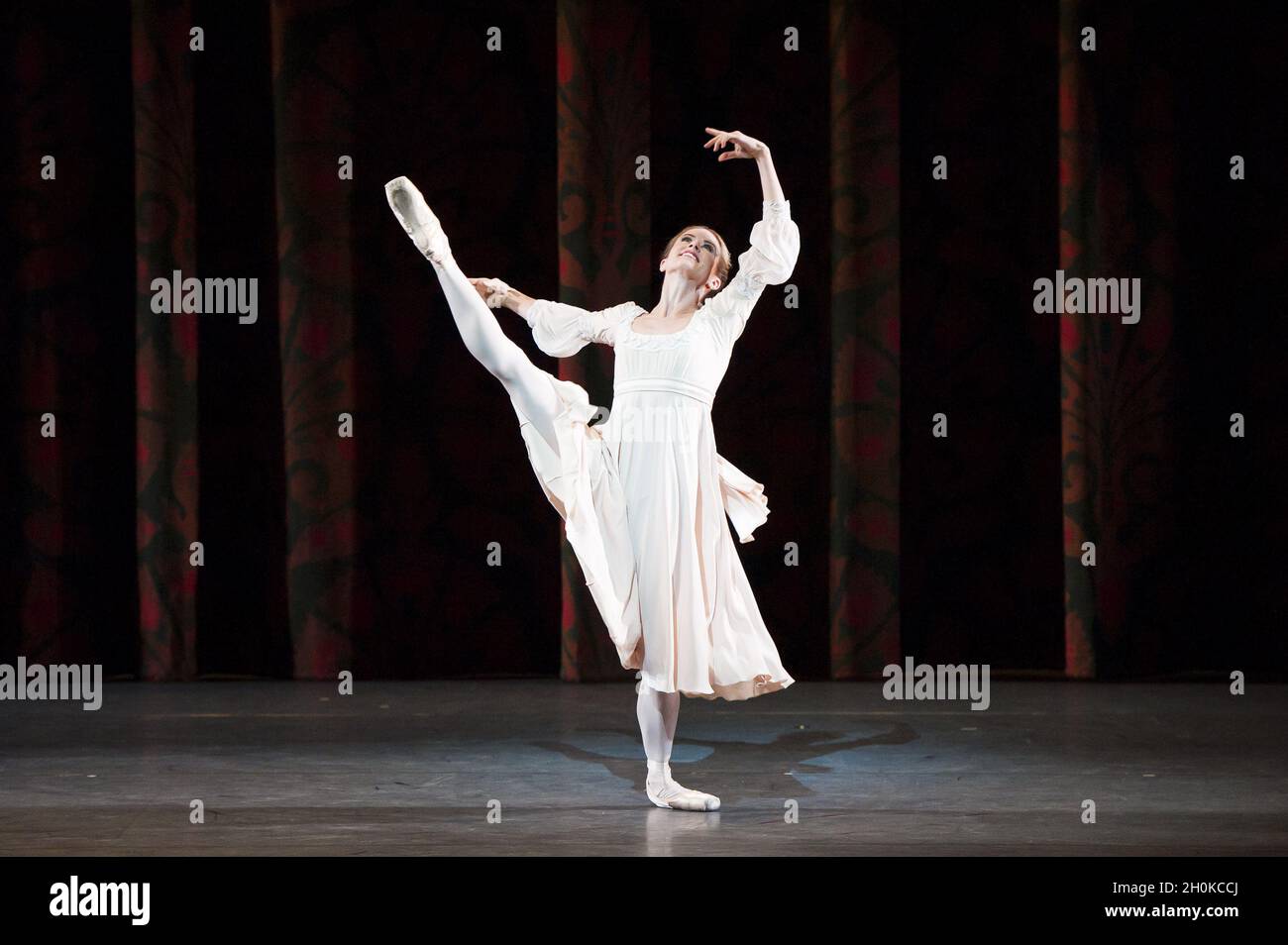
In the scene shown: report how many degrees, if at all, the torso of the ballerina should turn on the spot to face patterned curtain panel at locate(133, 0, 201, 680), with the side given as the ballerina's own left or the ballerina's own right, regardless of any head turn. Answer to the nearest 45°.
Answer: approximately 135° to the ballerina's own right

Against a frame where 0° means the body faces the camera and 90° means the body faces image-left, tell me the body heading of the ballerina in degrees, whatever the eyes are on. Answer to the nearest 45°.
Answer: approximately 0°

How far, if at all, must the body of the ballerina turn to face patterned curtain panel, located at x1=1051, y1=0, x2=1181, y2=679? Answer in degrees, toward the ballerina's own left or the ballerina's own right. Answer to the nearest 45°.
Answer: approximately 135° to the ballerina's own left

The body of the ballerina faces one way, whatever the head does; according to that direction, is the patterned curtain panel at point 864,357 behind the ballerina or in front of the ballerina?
behind

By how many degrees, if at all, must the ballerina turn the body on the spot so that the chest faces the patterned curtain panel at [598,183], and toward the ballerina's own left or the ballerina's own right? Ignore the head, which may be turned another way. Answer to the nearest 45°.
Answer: approximately 180°

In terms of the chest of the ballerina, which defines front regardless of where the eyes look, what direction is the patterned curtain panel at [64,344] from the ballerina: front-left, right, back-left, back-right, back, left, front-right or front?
back-right

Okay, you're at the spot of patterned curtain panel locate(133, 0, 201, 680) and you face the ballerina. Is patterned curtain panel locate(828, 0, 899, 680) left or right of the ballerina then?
left
